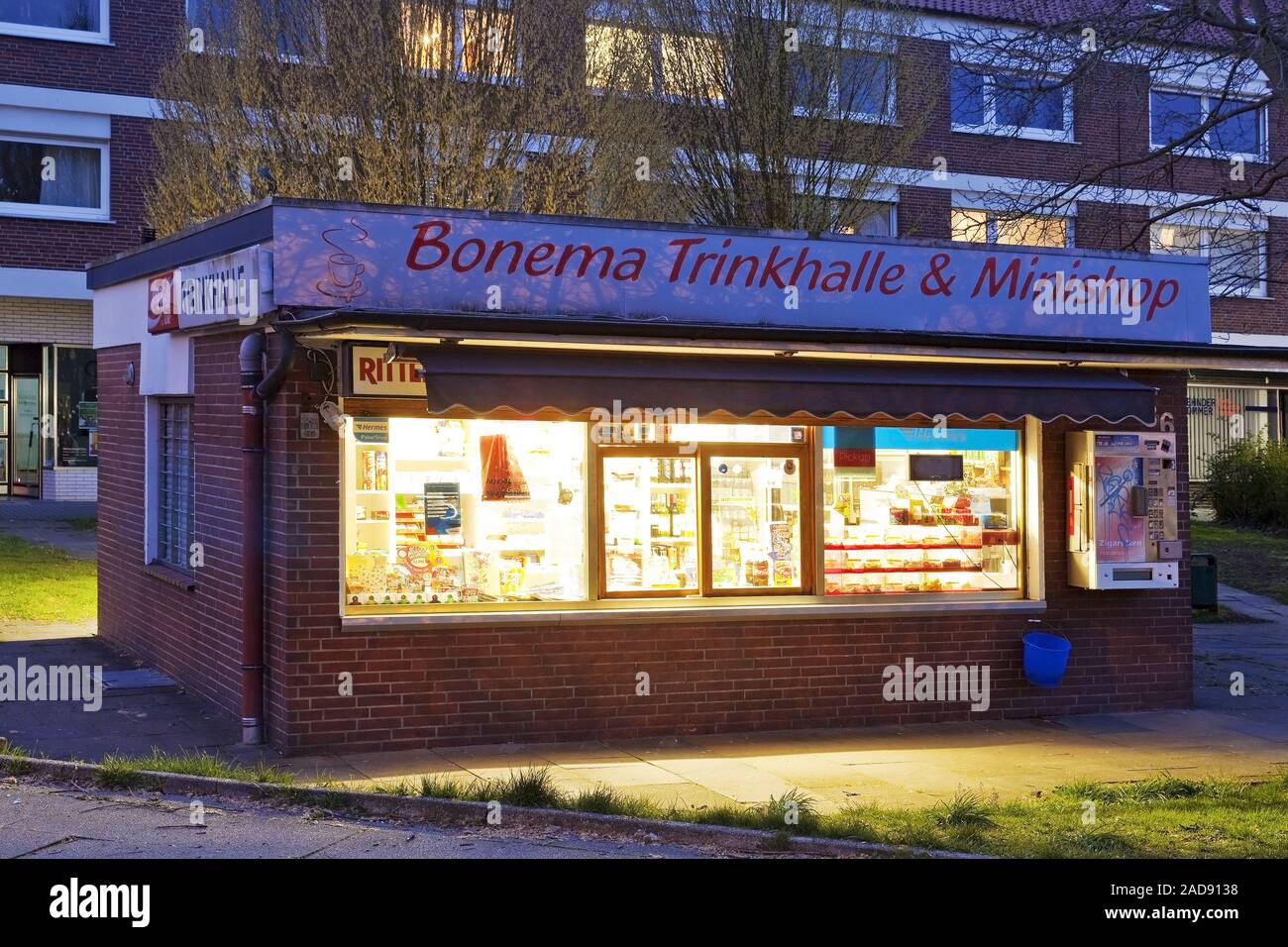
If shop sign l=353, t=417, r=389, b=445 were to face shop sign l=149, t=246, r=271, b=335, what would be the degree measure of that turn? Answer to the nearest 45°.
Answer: approximately 135° to its right

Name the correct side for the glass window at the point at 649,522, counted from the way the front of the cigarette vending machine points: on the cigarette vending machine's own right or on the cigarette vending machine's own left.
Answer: on the cigarette vending machine's own right

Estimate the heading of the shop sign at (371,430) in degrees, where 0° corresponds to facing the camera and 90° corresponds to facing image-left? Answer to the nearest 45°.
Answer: approximately 0°

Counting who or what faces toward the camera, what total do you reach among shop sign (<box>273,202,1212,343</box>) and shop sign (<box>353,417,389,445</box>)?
2

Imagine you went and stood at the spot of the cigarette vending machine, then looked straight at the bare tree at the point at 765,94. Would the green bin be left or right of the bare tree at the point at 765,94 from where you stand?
right

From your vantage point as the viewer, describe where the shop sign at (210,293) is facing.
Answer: facing the viewer and to the left of the viewer

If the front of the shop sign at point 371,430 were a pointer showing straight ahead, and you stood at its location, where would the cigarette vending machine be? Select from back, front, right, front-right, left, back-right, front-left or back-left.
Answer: left

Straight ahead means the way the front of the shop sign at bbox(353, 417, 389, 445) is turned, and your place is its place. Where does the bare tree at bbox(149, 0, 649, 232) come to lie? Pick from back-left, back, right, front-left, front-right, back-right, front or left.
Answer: back

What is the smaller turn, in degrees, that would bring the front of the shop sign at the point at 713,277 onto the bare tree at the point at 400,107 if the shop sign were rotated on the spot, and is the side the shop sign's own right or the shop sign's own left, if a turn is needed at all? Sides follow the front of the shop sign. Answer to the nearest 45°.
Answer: approximately 135° to the shop sign's own right

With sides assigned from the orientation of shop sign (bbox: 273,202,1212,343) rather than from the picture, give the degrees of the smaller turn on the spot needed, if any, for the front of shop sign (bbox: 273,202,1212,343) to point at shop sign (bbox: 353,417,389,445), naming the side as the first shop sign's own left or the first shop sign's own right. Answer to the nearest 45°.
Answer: approximately 90° to the first shop sign's own right

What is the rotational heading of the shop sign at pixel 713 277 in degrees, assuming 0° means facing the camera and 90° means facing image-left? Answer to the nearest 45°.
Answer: approximately 0°

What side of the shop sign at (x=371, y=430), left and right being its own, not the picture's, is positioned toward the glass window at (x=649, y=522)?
left

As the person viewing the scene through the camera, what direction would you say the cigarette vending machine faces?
facing the viewer and to the right of the viewer

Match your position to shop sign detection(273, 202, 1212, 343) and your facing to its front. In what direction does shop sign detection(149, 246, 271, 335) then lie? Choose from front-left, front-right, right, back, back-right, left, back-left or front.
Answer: right
